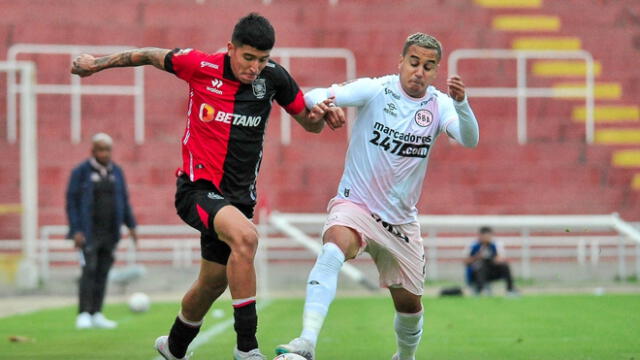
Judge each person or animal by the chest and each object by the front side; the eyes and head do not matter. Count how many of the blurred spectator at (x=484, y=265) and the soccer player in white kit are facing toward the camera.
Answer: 2

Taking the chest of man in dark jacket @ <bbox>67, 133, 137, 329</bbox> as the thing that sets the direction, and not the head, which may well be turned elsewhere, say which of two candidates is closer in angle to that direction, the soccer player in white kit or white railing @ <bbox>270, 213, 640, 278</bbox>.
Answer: the soccer player in white kit

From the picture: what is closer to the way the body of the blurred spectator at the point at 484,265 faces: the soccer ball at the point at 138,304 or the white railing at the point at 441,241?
the soccer ball

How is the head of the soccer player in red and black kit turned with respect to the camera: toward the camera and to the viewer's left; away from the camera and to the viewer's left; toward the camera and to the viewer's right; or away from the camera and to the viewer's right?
toward the camera and to the viewer's right

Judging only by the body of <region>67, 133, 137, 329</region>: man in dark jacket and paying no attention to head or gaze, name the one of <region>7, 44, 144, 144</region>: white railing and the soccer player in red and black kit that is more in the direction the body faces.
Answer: the soccer player in red and black kit

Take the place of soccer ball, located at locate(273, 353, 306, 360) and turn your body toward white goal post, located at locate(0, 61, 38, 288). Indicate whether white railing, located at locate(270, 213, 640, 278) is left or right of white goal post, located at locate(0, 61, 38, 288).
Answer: right

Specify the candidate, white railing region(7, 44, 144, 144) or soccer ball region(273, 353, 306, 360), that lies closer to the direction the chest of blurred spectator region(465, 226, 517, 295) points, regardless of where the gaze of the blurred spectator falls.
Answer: the soccer ball

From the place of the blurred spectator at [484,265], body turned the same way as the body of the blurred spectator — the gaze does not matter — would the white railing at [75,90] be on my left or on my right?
on my right

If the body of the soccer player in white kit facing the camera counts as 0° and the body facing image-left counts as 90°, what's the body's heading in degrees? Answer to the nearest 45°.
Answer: approximately 0°

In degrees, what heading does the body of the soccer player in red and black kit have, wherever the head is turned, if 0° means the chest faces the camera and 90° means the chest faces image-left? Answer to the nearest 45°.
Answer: approximately 315°

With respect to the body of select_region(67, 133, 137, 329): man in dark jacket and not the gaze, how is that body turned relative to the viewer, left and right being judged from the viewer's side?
facing the viewer and to the right of the viewer
